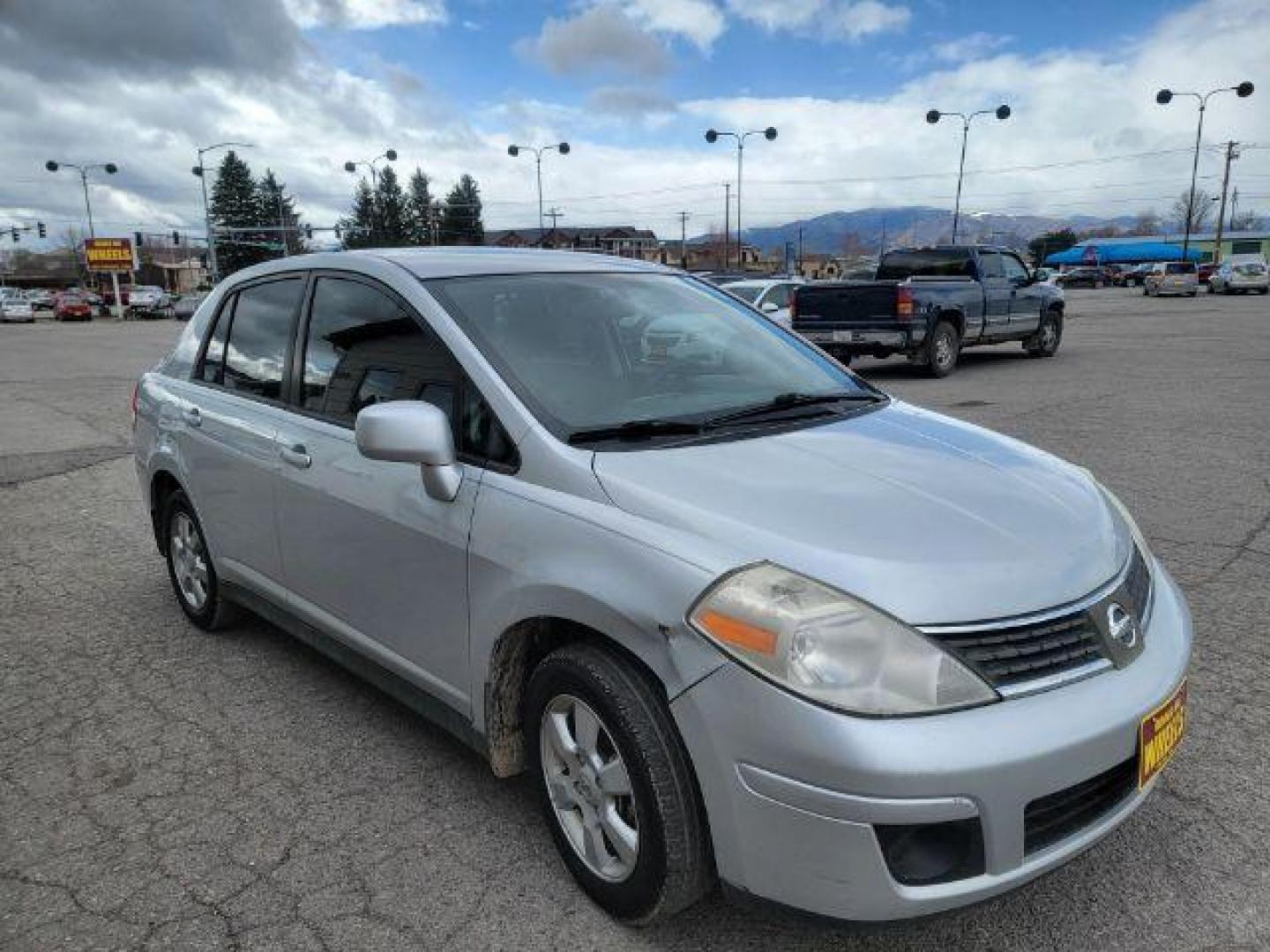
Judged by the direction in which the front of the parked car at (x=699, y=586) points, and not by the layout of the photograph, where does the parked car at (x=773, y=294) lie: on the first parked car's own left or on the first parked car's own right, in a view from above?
on the first parked car's own left

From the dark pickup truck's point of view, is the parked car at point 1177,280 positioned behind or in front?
in front

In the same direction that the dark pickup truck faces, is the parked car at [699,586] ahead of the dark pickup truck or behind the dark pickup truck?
behind

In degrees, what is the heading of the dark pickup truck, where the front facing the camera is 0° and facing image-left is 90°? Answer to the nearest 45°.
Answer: approximately 225°

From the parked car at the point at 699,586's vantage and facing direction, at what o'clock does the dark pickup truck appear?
The dark pickup truck is roughly at 8 o'clock from the parked car.

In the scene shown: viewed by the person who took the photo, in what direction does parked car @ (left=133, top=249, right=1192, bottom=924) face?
facing the viewer and to the right of the viewer
